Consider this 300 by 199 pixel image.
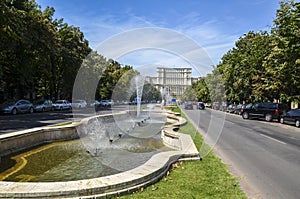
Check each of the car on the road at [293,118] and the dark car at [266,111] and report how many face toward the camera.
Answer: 0

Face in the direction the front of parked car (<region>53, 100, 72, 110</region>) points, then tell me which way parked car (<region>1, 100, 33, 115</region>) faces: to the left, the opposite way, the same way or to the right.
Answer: the same way

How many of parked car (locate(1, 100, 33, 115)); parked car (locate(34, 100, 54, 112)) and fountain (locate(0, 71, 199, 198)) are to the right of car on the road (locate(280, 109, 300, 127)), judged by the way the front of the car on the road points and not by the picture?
0

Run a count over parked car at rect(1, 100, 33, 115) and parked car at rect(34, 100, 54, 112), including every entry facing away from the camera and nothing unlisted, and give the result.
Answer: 0

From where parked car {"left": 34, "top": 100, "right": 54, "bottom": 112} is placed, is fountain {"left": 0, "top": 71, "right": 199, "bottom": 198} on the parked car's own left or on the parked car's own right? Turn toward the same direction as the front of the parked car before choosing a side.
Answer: on the parked car's own left

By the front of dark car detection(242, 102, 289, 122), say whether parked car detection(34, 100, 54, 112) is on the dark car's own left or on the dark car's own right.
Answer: on the dark car's own left

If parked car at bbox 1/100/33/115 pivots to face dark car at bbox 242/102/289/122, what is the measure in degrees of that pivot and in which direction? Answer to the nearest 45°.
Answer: approximately 90° to its left

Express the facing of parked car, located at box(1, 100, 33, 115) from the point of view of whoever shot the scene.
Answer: facing the viewer and to the left of the viewer

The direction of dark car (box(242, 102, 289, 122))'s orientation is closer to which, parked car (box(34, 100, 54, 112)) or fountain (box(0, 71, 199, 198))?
the parked car

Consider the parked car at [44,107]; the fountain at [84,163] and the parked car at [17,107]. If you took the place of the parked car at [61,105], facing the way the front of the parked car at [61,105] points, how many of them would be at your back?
0

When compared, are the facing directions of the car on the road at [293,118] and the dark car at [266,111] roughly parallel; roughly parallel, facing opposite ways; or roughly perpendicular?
roughly parallel

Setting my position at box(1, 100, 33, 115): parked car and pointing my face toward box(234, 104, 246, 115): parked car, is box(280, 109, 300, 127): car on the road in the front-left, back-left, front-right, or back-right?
front-right

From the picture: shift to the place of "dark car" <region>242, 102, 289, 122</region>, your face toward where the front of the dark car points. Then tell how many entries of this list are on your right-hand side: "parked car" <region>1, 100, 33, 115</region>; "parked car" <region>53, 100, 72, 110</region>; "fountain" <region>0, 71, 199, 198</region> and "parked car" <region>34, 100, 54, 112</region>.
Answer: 0

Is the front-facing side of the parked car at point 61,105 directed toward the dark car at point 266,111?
no

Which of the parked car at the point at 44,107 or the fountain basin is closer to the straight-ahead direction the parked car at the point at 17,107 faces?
the fountain basin

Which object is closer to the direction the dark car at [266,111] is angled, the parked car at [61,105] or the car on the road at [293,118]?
the parked car

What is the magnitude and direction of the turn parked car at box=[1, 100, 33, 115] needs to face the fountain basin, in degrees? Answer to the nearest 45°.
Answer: approximately 45° to its left

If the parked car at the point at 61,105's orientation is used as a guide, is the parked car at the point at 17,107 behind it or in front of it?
in front

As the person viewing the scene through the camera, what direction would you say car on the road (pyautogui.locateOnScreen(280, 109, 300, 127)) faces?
facing away from the viewer and to the left of the viewer

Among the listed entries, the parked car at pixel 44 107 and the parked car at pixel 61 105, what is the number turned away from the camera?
0
